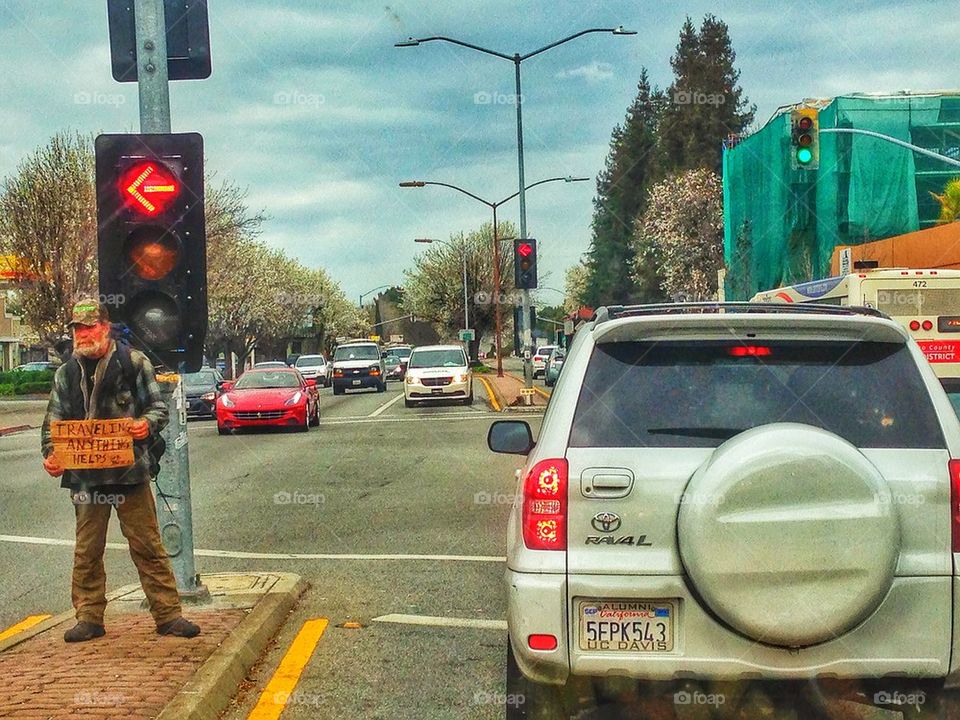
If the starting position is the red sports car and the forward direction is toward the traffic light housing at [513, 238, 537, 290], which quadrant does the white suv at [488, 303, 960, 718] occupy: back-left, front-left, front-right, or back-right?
back-right

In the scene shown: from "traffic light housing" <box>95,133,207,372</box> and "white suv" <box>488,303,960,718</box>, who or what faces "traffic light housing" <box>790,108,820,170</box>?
the white suv

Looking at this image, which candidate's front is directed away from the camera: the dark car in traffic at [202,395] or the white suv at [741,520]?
the white suv

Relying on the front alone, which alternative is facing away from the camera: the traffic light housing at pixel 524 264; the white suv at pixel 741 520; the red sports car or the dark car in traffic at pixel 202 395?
the white suv

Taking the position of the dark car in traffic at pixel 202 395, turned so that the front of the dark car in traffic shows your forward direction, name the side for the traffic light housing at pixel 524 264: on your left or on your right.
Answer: on your left

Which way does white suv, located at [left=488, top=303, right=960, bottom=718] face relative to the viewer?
away from the camera

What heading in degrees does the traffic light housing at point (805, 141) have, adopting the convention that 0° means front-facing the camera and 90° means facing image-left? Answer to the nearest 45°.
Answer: approximately 0°

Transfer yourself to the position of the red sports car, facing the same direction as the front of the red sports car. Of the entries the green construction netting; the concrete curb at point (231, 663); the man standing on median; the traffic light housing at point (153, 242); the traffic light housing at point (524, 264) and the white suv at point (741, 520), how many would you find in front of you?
4
